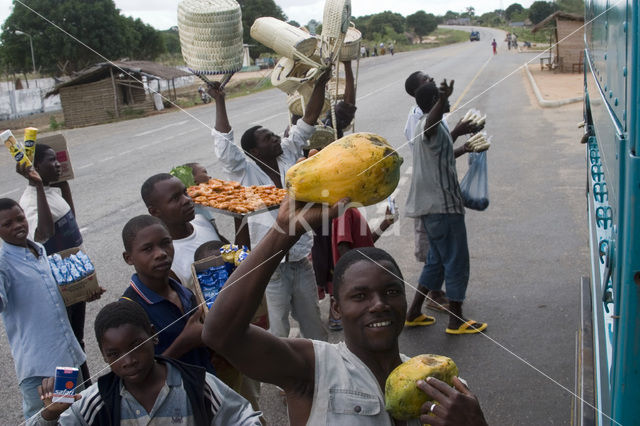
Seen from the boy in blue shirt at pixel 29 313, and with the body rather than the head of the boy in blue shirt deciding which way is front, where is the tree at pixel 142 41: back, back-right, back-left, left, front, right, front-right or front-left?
back-left

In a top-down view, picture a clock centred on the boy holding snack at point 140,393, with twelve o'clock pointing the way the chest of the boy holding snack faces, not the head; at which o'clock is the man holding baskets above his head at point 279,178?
The man holding baskets above his head is roughly at 7 o'clock from the boy holding snack.

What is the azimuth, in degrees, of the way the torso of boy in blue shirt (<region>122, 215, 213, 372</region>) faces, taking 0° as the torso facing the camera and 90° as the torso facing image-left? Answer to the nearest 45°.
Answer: approximately 315°

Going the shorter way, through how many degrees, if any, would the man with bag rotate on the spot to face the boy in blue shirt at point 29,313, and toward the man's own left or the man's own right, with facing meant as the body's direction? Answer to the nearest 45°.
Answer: approximately 135° to the man's own right

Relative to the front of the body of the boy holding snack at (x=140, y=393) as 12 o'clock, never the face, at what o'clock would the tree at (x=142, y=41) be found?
The tree is roughly at 6 o'clock from the boy holding snack.

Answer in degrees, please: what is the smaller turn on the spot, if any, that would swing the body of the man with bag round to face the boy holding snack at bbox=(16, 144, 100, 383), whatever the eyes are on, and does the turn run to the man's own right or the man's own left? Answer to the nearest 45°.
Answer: approximately 180°

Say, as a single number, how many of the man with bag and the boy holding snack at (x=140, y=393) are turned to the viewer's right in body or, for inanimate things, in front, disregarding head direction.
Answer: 1

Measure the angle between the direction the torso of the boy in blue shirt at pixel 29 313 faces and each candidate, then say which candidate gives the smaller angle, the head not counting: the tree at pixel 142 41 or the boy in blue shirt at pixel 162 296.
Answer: the boy in blue shirt

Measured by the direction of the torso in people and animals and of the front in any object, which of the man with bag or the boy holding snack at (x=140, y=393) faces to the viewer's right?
the man with bag
